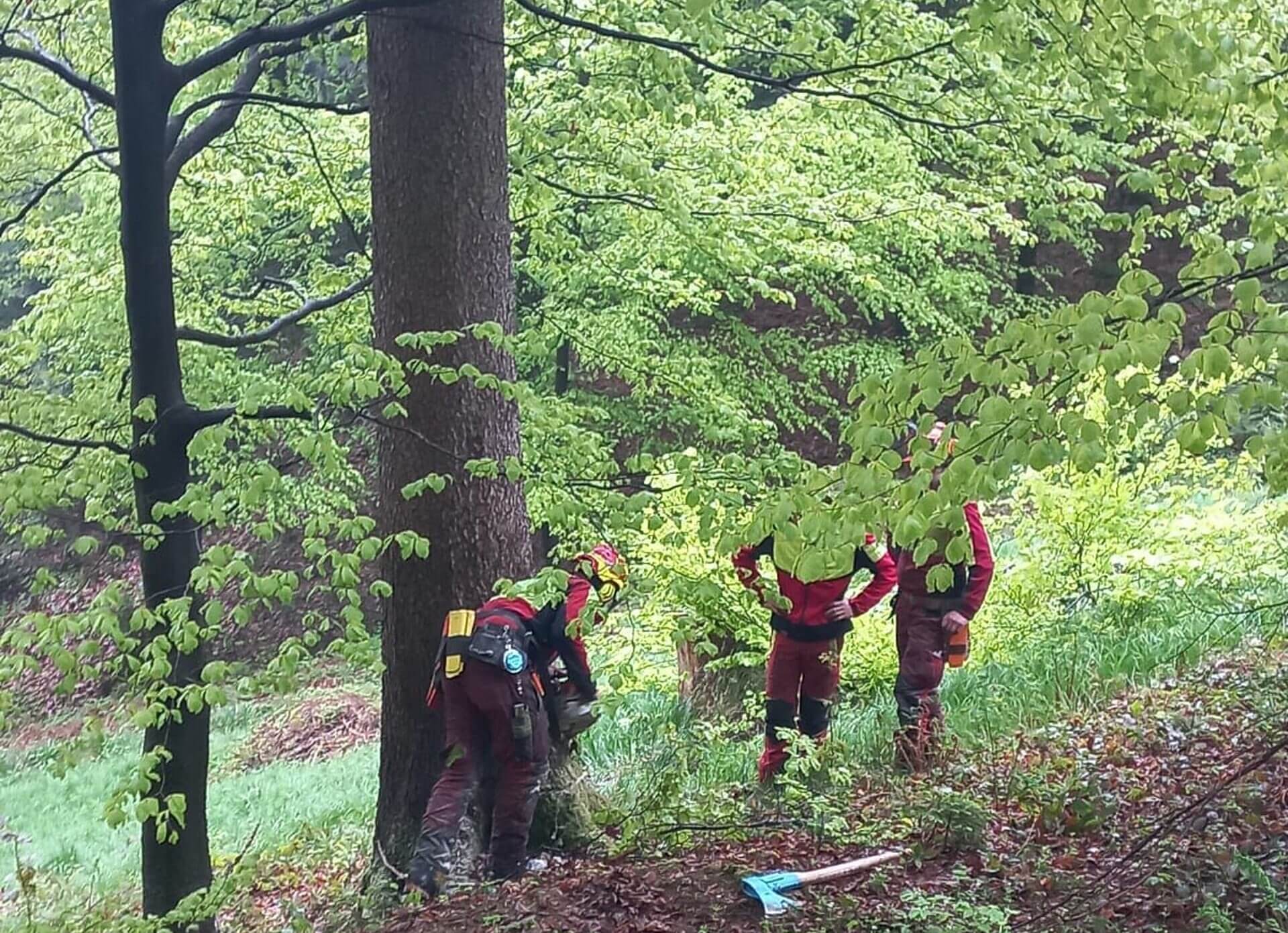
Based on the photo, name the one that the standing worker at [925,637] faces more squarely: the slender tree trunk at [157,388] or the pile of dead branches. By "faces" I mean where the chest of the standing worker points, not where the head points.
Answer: the slender tree trunk

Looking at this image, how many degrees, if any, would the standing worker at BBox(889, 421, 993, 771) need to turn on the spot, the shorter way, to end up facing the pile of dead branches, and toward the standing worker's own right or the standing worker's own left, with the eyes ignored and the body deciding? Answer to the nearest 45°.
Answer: approximately 90° to the standing worker's own right

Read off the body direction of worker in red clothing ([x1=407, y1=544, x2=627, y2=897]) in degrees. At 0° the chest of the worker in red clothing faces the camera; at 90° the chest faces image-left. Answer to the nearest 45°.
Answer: approximately 225°

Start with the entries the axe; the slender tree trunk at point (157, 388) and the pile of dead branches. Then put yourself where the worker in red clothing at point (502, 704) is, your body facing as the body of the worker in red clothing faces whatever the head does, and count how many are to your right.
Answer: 1

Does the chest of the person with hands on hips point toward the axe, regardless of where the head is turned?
yes

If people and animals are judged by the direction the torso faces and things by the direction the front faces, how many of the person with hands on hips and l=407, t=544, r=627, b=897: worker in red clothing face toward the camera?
1

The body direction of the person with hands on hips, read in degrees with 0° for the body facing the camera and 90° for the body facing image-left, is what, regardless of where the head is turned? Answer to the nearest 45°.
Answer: approximately 0°
